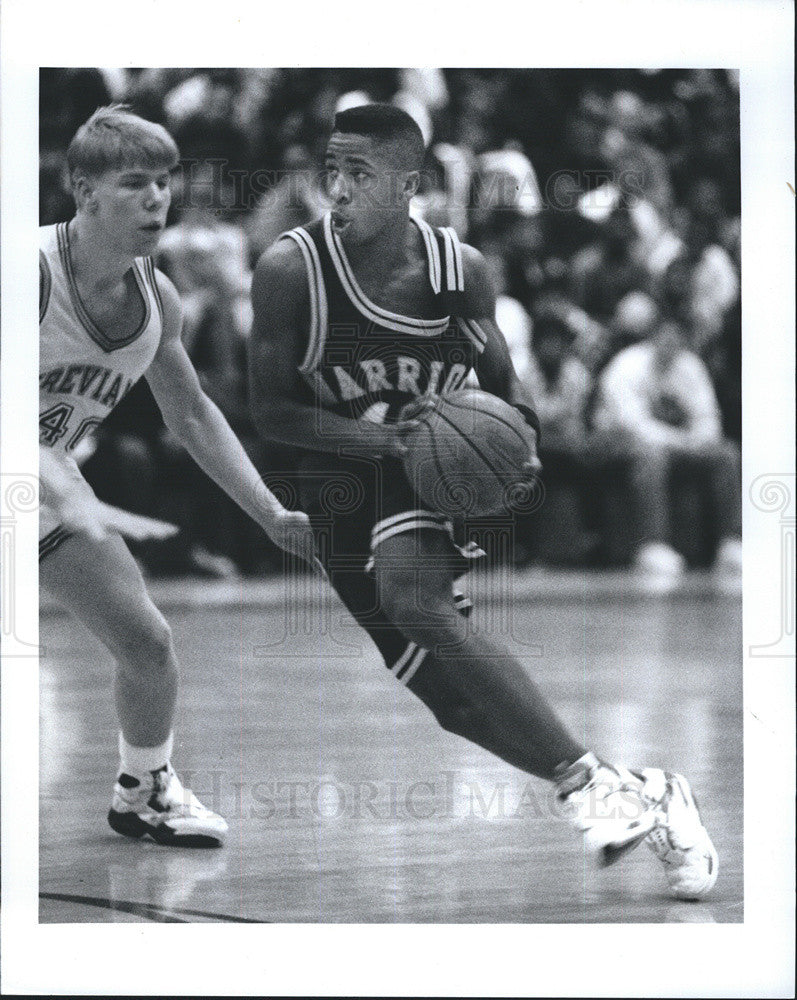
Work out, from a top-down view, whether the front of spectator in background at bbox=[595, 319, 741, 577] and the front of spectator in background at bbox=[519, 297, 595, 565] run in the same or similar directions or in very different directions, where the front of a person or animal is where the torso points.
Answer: same or similar directions

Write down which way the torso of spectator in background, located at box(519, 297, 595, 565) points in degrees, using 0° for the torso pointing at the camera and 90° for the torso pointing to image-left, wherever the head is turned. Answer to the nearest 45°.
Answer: approximately 0°

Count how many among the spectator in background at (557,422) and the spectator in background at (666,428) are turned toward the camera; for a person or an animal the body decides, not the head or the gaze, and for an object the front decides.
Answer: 2

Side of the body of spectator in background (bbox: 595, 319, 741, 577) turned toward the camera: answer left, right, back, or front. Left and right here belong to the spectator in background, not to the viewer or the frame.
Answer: front
